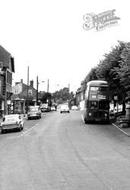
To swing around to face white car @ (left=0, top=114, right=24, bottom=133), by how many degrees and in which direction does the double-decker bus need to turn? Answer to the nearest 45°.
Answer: approximately 45° to its right

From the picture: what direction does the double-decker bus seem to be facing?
toward the camera
